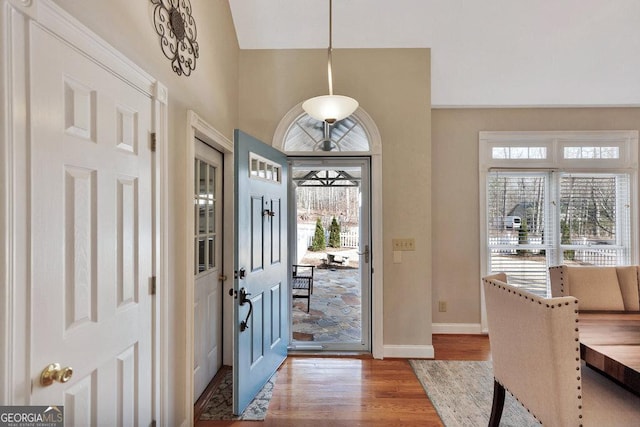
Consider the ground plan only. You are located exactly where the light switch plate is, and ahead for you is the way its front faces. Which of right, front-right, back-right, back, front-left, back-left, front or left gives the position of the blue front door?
front-right

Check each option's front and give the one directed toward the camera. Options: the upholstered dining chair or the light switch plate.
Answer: the light switch plate

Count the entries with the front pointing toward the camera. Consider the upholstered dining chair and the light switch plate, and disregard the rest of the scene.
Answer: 1

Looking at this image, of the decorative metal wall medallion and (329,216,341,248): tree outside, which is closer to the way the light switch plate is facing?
the decorative metal wall medallion

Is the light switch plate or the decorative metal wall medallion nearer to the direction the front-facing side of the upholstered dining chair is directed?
the light switch plate

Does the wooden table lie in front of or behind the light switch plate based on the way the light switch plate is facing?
in front

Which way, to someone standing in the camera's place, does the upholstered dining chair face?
facing away from the viewer and to the right of the viewer

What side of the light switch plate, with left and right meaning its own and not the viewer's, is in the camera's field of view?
front

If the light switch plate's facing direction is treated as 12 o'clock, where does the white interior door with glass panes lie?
The white interior door with glass panes is roughly at 2 o'clock from the light switch plate.

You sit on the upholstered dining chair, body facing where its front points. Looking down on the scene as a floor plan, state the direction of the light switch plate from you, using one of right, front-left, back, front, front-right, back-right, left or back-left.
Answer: left

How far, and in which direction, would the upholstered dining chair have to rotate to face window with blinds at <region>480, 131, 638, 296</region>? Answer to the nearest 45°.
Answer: approximately 45° to its left

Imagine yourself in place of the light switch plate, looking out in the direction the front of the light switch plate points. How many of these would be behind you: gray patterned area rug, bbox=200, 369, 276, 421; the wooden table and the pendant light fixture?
0

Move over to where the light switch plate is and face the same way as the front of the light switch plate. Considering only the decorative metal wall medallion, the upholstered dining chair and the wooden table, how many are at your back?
0
